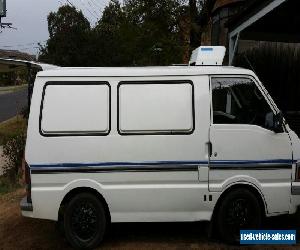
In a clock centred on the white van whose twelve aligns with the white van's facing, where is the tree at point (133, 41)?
The tree is roughly at 9 o'clock from the white van.

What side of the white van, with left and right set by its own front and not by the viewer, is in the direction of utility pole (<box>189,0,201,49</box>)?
left

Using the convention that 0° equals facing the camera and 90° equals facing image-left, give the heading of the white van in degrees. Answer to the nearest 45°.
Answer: approximately 270°

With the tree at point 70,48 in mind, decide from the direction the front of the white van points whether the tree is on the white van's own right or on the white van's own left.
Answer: on the white van's own left
